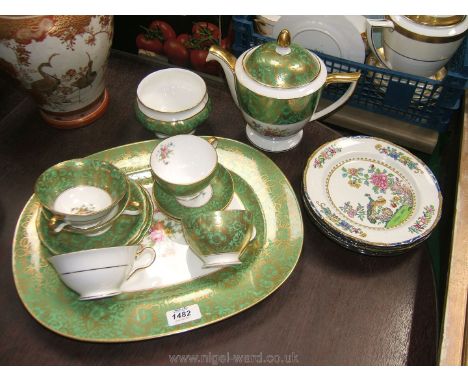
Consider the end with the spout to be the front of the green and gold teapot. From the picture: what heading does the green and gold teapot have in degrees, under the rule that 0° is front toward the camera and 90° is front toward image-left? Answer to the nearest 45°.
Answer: approximately 90°

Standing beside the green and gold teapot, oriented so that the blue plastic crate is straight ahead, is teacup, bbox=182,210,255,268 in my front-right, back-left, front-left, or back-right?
back-right
